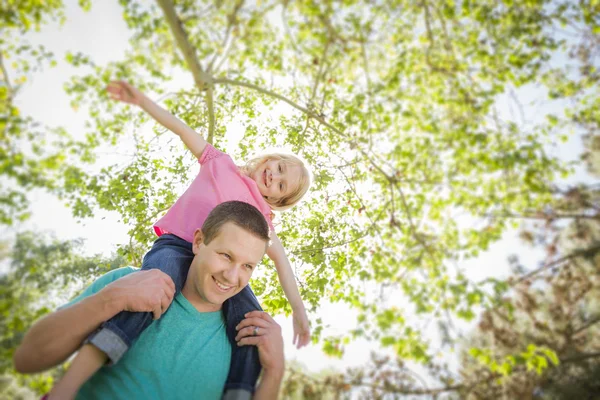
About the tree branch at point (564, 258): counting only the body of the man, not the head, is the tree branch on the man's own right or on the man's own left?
on the man's own left

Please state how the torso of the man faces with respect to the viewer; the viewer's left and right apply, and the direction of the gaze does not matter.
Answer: facing the viewer and to the right of the viewer

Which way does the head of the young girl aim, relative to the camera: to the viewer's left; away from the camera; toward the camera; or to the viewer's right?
toward the camera
